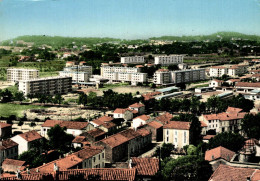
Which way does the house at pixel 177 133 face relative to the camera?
toward the camera

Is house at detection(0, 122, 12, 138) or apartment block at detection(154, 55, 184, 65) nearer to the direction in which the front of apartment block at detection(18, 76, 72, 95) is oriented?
the house

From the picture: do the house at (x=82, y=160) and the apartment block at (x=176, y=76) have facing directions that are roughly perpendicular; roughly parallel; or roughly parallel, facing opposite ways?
roughly parallel

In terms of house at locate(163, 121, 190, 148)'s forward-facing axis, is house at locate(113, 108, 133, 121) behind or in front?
behind

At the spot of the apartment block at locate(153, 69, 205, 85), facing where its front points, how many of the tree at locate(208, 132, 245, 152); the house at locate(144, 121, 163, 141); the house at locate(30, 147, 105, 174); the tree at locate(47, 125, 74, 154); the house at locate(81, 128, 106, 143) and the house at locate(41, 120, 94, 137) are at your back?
0

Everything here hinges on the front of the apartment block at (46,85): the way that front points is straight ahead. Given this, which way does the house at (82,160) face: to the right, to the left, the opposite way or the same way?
the same way

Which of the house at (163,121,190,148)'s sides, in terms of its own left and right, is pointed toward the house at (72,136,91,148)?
right

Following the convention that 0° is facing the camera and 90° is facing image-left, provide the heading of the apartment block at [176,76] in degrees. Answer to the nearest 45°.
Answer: approximately 315°

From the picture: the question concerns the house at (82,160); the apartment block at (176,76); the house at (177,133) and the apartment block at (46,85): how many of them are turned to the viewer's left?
0

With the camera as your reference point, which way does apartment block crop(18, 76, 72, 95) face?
facing the viewer and to the right of the viewer

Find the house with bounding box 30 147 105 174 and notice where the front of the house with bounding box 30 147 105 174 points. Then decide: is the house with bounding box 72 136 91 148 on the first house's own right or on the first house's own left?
on the first house's own left

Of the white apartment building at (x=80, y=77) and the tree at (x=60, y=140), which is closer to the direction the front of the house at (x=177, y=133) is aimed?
the tree

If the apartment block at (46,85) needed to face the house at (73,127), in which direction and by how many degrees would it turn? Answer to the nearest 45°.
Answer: approximately 45° to its right

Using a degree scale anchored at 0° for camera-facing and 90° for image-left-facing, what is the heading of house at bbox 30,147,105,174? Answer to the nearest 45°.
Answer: approximately 315°

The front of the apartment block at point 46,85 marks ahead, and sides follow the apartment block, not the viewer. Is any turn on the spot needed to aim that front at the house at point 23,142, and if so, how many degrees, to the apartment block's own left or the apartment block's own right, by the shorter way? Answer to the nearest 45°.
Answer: approximately 45° to the apartment block's own right

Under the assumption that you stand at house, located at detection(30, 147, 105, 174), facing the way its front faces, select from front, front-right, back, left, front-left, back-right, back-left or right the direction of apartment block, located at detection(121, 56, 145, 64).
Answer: back-left

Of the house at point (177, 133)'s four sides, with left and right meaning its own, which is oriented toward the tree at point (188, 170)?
front

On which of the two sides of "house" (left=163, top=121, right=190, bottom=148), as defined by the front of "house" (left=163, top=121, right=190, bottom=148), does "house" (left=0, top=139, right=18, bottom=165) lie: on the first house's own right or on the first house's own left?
on the first house's own right
